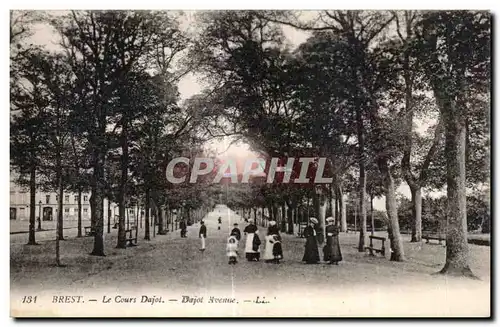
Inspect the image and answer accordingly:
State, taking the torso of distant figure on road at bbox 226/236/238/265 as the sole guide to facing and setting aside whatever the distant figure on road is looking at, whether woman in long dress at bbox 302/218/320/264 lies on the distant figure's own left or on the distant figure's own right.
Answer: on the distant figure's own left

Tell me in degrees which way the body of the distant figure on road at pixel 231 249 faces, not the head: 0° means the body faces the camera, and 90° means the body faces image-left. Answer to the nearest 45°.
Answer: approximately 0°

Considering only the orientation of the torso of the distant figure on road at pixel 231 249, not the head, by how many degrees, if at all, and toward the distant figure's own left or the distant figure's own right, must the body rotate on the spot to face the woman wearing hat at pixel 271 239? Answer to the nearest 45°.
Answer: approximately 135° to the distant figure's own left

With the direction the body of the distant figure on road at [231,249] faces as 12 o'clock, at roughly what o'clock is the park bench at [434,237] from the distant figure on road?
The park bench is roughly at 9 o'clock from the distant figure on road.
